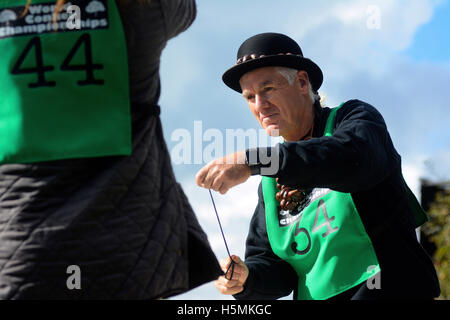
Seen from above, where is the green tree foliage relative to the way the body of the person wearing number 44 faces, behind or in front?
in front

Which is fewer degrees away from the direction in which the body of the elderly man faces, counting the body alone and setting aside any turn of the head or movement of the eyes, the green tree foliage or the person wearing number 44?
the person wearing number 44

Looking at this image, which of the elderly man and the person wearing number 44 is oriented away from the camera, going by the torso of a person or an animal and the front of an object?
the person wearing number 44

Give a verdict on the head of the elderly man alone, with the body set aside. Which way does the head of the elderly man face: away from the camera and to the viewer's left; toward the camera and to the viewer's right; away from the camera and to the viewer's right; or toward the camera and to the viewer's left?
toward the camera and to the viewer's left

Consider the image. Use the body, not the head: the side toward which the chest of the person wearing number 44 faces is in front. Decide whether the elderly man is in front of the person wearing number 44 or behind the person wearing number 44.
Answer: in front

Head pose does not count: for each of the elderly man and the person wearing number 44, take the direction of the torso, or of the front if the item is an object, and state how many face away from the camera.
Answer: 1

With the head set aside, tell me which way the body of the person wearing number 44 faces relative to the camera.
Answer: away from the camera

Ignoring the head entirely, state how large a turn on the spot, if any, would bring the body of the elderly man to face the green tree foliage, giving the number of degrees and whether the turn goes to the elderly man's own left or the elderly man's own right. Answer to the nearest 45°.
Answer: approximately 135° to the elderly man's own right

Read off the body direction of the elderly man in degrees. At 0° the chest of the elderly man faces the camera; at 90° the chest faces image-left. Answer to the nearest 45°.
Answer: approximately 45°
